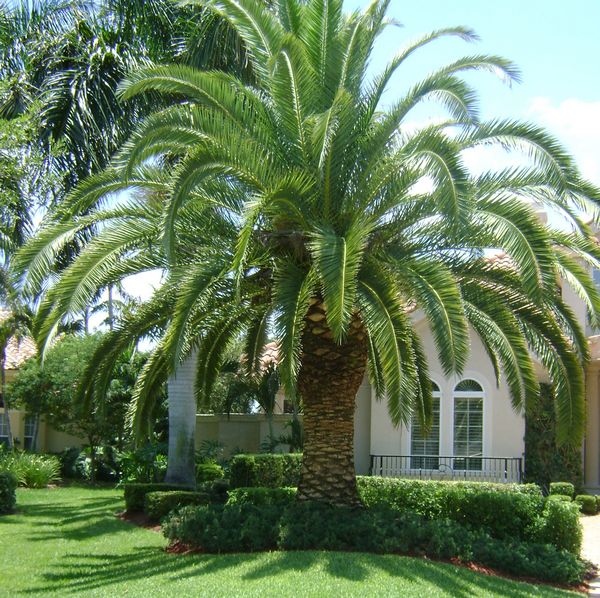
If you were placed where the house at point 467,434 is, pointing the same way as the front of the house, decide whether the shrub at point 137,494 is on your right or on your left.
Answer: on your right

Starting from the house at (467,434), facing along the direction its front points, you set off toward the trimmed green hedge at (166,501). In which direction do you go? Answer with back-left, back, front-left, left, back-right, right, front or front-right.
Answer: front-right

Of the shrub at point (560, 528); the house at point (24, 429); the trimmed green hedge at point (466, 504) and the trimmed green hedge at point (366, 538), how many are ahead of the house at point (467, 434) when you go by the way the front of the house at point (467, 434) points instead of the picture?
3

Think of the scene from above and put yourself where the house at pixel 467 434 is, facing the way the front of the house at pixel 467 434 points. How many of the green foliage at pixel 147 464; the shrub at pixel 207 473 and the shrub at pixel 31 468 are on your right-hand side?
3

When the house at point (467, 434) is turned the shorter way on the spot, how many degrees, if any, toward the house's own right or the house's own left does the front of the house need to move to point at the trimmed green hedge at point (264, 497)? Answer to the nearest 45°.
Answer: approximately 45° to the house's own right

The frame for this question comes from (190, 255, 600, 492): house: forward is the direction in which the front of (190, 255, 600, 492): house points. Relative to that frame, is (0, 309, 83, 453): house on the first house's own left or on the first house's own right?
on the first house's own right

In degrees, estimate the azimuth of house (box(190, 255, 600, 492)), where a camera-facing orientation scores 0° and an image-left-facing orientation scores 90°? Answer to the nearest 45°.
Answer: approximately 0°

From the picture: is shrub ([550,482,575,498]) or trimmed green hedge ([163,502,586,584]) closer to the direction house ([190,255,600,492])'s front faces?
the trimmed green hedge

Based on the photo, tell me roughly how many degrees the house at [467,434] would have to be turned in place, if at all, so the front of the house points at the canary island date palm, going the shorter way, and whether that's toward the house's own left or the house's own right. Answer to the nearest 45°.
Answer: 0° — it already faces it

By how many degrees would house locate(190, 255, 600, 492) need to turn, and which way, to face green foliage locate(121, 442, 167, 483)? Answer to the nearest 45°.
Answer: approximately 90° to its right

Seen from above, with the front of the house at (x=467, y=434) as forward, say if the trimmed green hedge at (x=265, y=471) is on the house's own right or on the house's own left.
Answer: on the house's own right

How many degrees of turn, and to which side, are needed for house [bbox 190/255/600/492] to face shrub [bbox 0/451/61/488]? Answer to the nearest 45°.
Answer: approximately 90° to its right

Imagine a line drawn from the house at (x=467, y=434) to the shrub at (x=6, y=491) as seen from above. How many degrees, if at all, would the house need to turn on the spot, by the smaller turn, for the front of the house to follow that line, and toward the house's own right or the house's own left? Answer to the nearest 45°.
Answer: approximately 90° to the house's own right

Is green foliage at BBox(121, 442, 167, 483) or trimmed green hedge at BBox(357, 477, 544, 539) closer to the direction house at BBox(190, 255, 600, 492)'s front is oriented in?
the trimmed green hedge

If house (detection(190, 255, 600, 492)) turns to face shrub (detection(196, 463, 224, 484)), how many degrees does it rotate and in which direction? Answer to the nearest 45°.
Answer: approximately 90° to its right

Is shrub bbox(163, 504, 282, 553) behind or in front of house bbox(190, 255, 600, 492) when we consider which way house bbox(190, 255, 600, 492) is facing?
in front
